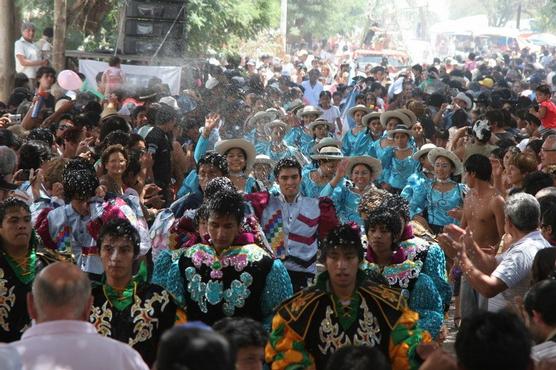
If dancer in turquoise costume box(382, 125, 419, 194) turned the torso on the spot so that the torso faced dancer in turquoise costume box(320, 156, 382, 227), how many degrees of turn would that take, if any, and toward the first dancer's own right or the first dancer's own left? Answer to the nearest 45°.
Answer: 0° — they already face them

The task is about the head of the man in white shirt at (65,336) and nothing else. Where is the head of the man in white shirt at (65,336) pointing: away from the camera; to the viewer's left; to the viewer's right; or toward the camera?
away from the camera

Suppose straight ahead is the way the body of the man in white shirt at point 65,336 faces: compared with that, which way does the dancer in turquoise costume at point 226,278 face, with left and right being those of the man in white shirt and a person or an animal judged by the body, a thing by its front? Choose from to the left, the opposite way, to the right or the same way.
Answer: the opposite way

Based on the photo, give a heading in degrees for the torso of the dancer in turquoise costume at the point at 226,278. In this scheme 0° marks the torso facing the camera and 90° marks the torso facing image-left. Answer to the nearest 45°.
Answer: approximately 0°

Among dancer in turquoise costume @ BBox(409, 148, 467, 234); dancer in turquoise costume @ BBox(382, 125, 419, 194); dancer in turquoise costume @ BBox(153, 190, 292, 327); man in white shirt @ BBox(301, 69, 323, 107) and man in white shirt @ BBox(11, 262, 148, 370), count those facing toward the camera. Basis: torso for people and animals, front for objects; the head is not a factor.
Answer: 4

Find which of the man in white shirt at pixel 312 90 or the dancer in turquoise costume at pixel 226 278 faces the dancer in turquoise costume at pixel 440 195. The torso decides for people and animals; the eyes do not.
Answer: the man in white shirt

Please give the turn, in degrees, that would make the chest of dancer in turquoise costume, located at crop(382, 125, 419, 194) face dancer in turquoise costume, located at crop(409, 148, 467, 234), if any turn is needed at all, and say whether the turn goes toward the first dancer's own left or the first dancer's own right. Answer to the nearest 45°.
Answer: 0° — they already face them

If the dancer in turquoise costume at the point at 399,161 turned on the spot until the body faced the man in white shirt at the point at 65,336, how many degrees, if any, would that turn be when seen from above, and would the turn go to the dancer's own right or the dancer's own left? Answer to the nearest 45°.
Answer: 0° — they already face them

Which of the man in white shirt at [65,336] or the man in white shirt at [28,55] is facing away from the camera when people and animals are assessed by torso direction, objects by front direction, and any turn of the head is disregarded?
the man in white shirt at [65,336]

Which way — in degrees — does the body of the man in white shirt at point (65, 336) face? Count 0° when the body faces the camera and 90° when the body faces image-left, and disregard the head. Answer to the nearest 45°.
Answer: approximately 180°

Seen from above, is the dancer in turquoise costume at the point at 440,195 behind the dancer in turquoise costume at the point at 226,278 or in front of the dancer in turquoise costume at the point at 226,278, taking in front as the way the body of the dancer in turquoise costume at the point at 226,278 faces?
behind

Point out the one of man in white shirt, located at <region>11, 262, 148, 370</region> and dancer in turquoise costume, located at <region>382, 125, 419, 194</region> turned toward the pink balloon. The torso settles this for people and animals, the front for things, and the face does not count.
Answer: the man in white shirt

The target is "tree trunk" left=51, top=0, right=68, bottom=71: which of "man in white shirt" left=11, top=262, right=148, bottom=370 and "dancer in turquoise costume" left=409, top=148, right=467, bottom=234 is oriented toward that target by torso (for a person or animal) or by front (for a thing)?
the man in white shirt
